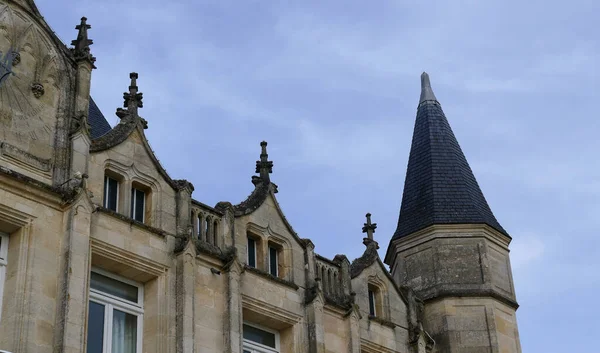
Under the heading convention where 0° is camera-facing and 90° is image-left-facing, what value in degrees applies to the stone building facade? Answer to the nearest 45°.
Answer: approximately 315°
